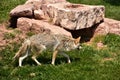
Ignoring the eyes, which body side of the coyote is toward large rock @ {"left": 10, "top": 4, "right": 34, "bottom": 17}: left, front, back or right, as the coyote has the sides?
left

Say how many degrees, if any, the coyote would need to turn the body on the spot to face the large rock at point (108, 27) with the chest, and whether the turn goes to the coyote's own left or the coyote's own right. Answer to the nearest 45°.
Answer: approximately 45° to the coyote's own left

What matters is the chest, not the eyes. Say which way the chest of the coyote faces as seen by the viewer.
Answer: to the viewer's right

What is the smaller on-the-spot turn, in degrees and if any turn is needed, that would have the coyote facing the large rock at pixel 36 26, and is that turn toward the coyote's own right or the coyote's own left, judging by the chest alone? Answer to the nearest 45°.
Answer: approximately 90° to the coyote's own left

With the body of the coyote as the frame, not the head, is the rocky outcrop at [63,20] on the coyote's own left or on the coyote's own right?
on the coyote's own left
